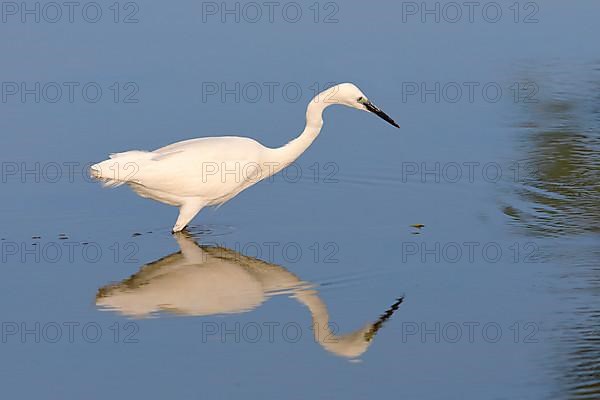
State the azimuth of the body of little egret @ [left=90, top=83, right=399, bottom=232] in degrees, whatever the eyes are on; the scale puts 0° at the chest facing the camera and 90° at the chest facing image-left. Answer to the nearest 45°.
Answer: approximately 270°
